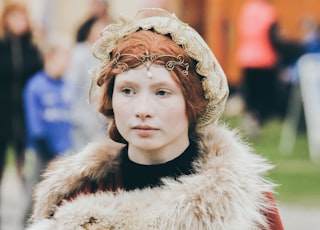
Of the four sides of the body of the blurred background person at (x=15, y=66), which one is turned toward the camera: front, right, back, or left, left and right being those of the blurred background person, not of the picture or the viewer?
front

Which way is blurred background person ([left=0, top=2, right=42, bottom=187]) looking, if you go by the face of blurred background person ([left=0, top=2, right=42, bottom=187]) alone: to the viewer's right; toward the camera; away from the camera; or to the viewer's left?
toward the camera

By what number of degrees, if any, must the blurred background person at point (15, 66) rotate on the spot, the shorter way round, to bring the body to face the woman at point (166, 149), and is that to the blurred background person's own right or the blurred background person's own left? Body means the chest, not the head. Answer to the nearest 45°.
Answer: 0° — they already face them

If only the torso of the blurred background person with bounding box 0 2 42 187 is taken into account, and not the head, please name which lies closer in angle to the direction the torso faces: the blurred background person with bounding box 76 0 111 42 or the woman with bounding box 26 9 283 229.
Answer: the woman

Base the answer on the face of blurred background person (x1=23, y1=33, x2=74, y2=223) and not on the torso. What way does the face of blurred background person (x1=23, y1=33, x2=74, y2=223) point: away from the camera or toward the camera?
toward the camera

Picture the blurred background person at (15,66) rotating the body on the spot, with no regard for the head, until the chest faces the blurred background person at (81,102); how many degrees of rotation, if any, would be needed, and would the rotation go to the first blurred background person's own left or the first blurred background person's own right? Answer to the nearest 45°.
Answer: approximately 45° to the first blurred background person's own left

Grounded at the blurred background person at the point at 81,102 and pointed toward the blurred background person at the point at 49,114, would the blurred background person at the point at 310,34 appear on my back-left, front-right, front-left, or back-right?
back-right
